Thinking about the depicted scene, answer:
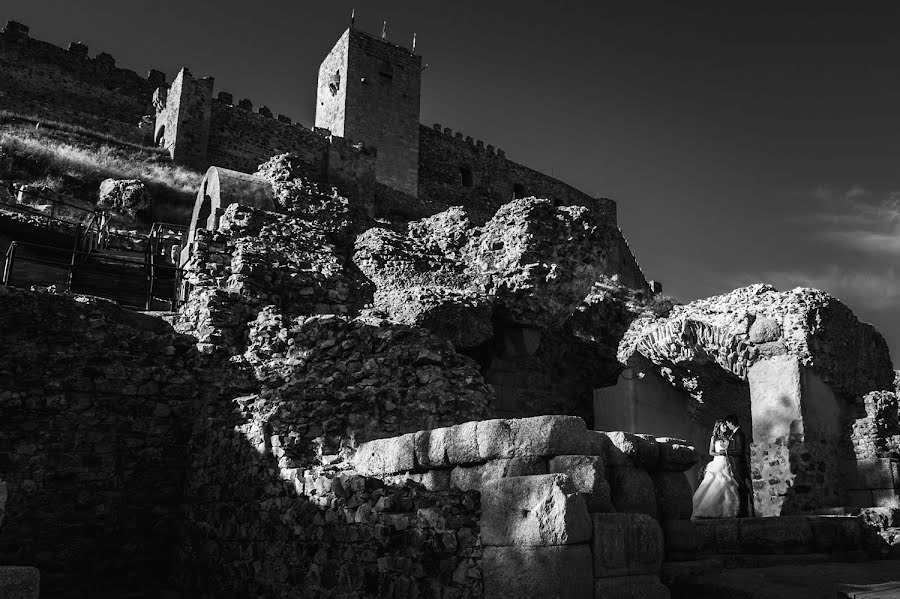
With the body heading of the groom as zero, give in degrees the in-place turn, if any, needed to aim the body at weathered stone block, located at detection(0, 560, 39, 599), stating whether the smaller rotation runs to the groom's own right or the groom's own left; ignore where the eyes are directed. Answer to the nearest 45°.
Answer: approximately 90° to the groom's own left

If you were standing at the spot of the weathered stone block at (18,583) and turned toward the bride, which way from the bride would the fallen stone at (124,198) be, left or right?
left

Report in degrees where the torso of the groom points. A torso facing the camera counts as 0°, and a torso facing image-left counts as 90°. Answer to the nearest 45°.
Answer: approximately 90°
